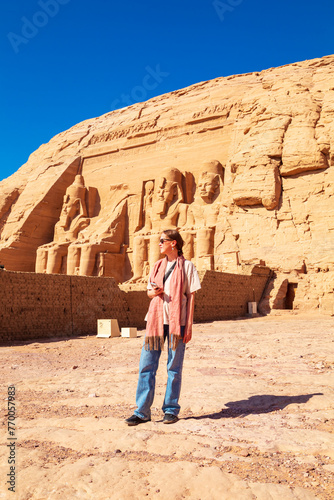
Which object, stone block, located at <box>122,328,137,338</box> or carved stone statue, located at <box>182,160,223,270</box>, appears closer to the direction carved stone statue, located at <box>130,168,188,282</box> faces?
the stone block

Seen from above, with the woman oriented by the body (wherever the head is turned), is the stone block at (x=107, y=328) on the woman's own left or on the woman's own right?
on the woman's own right

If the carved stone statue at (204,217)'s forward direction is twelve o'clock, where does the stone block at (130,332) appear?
The stone block is roughly at 11 o'clock from the carved stone statue.

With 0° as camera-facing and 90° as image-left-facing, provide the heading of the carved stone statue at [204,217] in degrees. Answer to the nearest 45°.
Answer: approximately 45°
